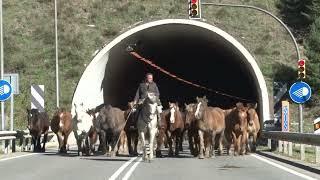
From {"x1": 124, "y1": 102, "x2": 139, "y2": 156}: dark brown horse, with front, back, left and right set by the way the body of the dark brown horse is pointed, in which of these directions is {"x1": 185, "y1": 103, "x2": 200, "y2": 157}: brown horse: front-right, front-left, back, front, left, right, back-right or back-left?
left

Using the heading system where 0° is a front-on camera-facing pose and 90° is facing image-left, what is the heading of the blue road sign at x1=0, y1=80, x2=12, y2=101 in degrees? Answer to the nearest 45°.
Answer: approximately 0°

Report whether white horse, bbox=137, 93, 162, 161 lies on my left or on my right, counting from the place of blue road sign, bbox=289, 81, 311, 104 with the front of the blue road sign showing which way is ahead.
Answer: on my right

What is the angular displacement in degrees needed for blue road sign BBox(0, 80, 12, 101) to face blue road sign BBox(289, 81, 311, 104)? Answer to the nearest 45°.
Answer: approximately 45° to its left

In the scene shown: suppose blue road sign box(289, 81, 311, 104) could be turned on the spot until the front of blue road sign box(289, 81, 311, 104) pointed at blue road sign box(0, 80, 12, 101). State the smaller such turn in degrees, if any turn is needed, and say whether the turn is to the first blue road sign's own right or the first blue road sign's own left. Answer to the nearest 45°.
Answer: approximately 90° to the first blue road sign's own right

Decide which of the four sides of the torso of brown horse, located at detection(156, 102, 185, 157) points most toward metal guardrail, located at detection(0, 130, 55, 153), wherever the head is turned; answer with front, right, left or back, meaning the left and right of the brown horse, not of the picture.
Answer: right
